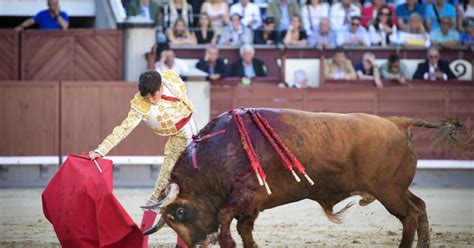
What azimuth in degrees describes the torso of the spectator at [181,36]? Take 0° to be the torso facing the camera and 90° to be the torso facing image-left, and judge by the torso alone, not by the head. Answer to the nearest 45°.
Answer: approximately 0°

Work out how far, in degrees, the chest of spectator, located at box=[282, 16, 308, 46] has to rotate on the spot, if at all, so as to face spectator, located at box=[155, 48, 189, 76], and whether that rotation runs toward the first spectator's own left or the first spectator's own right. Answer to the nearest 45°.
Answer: approximately 45° to the first spectator's own right

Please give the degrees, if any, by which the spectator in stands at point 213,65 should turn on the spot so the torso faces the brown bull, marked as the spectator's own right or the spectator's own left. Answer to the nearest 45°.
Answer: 0° — they already face it

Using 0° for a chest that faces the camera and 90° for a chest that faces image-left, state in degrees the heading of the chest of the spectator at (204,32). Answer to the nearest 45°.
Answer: approximately 0°

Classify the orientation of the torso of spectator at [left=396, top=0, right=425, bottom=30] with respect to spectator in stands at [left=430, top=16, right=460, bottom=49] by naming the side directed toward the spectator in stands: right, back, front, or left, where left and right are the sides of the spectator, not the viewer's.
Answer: left

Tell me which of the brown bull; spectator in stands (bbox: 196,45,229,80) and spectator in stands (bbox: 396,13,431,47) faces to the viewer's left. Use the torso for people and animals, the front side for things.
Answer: the brown bull

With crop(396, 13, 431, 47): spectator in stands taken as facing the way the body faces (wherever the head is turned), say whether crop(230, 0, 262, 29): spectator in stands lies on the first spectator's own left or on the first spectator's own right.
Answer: on the first spectator's own right
